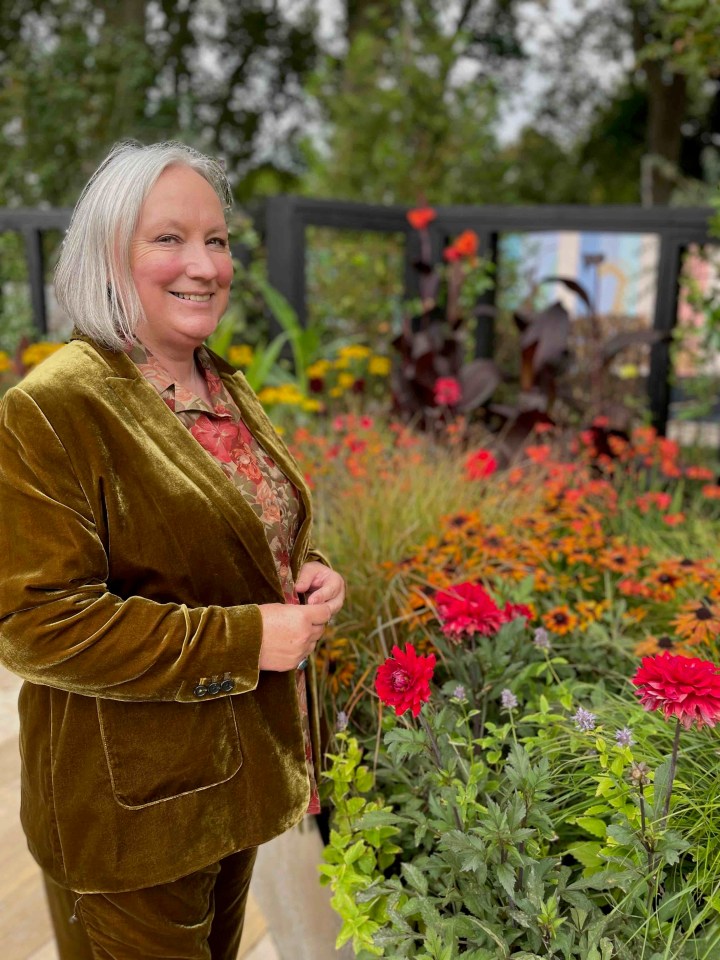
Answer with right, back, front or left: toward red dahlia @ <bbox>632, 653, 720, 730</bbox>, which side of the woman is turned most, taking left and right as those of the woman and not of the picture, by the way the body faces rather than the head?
front

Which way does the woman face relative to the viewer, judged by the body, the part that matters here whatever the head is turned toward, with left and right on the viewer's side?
facing the viewer and to the right of the viewer

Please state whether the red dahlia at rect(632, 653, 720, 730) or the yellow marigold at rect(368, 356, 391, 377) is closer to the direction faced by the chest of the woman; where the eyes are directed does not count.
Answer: the red dahlia

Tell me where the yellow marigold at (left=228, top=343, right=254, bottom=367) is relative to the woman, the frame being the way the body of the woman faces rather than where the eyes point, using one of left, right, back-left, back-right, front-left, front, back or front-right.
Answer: back-left

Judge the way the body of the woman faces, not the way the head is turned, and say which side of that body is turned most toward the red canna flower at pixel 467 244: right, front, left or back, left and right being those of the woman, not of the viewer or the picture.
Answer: left

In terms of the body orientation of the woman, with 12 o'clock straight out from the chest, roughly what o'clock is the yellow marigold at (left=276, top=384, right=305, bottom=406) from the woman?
The yellow marigold is roughly at 8 o'clock from the woman.

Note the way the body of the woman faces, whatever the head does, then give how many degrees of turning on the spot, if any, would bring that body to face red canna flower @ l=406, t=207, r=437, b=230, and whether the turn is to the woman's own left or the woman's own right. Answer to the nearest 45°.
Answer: approximately 135° to the woman's own left

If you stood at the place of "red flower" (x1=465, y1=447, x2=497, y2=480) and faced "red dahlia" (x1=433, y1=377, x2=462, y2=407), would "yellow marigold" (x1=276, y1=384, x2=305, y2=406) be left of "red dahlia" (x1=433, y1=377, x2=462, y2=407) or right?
left

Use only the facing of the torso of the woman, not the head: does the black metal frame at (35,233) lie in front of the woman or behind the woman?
behind

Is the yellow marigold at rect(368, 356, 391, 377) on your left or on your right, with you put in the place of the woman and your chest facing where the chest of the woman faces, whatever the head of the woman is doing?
on your left

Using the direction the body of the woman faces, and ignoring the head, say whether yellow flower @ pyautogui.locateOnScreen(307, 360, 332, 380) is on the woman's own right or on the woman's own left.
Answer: on the woman's own left
